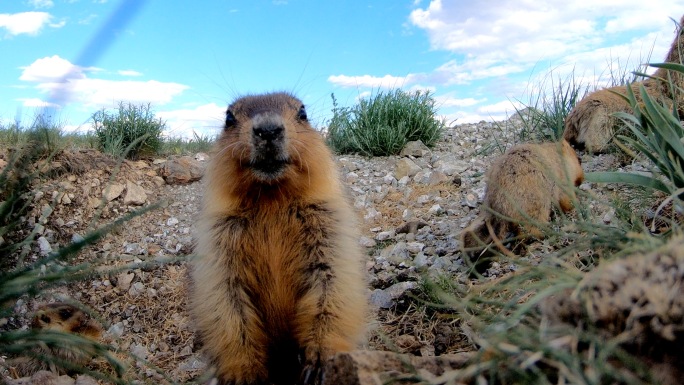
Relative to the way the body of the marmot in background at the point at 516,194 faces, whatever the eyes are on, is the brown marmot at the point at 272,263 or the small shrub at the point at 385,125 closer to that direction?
the small shrub

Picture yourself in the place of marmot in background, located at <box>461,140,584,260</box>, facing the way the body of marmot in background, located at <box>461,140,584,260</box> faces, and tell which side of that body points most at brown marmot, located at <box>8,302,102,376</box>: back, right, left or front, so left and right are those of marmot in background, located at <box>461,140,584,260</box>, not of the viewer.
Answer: back

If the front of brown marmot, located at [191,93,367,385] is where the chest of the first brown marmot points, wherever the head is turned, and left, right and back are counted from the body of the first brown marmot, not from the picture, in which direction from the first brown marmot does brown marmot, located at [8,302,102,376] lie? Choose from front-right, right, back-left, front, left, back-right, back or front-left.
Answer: back-right

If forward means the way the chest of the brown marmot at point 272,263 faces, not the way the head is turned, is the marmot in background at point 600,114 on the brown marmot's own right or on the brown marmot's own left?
on the brown marmot's own left

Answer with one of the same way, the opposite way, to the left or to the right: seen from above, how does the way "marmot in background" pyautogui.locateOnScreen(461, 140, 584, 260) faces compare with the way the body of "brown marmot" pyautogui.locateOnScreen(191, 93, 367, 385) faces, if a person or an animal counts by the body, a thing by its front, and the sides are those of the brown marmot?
to the left

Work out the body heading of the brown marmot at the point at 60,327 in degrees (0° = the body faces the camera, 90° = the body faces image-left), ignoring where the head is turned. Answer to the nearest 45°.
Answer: approximately 45°

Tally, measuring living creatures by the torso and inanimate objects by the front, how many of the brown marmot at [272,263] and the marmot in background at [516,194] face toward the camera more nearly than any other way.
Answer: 1

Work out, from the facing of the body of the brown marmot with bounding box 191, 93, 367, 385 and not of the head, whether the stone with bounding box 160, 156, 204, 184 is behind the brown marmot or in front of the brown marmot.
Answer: behind

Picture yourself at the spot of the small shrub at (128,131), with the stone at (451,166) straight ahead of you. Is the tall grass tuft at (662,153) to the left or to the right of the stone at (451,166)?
right

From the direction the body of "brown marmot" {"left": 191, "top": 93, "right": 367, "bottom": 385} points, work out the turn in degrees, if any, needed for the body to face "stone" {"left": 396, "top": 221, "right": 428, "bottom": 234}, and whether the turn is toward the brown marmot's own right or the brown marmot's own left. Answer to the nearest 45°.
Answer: approximately 135° to the brown marmot's own left

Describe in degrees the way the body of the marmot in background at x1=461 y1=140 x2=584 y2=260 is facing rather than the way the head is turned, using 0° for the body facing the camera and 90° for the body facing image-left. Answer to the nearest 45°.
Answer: approximately 225°
